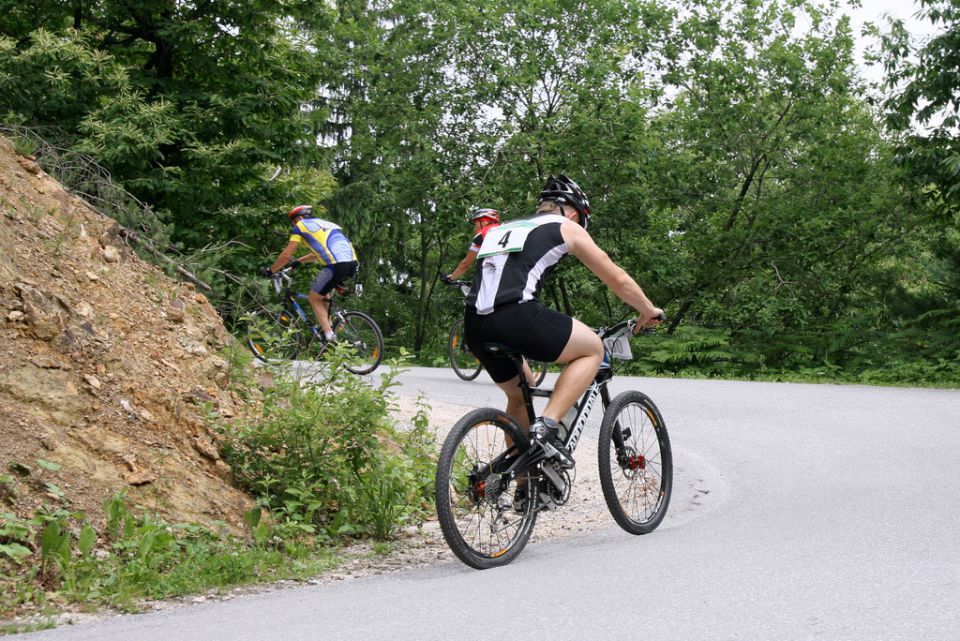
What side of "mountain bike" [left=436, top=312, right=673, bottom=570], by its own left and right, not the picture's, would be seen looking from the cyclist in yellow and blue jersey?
left

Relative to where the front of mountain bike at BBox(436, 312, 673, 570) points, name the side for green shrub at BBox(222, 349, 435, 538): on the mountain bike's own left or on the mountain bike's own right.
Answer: on the mountain bike's own left

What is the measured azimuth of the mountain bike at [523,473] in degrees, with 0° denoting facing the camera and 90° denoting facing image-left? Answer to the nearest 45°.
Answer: approximately 225°

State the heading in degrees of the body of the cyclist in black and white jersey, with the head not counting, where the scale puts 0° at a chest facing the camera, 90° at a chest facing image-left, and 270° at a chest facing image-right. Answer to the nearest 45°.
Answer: approximately 225°

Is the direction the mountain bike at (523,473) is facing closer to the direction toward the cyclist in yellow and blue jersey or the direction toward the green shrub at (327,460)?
the cyclist in yellow and blue jersey

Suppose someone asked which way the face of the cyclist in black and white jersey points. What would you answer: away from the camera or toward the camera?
away from the camera

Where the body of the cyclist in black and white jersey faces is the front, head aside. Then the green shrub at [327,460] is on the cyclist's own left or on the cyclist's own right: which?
on the cyclist's own left
